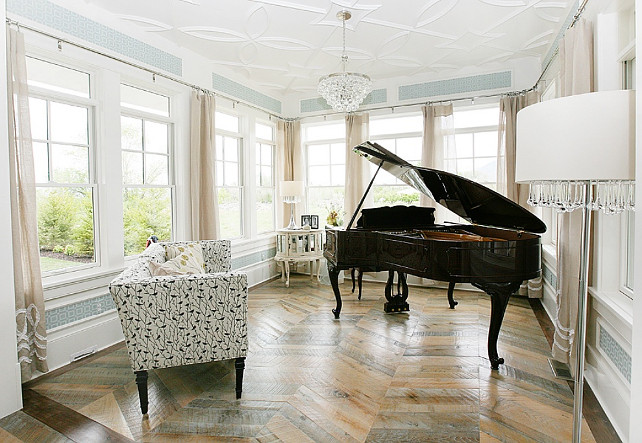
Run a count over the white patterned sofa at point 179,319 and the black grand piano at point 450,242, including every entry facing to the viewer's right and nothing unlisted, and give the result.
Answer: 1

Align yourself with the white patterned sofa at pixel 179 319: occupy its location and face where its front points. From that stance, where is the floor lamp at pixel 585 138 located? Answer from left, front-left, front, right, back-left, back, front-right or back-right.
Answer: front-right

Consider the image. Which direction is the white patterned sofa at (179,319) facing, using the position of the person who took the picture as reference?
facing to the right of the viewer

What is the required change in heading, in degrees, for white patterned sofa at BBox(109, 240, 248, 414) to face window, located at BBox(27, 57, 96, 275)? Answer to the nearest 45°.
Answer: approximately 135° to its left

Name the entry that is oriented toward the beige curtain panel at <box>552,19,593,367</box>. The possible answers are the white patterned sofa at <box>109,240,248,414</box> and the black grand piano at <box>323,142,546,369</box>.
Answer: the white patterned sofa

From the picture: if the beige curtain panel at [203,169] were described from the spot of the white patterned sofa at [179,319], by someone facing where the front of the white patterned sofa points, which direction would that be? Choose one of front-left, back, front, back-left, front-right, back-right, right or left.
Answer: left

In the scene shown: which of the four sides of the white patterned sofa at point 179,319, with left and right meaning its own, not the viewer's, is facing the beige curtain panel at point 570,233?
front

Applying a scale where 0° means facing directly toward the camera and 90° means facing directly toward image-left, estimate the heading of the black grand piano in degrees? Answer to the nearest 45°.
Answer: approximately 135°

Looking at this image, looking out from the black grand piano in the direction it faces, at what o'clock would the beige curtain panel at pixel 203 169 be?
The beige curtain panel is roughly at 11 o'clock from the black grand piano.

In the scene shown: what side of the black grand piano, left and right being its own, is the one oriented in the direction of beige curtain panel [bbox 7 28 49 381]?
left

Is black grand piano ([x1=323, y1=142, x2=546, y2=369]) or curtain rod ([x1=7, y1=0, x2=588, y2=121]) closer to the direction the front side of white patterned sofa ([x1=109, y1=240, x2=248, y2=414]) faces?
the black grand piano

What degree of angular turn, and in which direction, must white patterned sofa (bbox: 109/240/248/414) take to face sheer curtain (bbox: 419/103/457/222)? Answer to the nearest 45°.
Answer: approximately 45° to its left

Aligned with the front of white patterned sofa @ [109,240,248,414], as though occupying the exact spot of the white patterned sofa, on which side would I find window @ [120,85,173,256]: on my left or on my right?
on my left

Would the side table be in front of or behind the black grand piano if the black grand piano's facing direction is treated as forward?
in front
